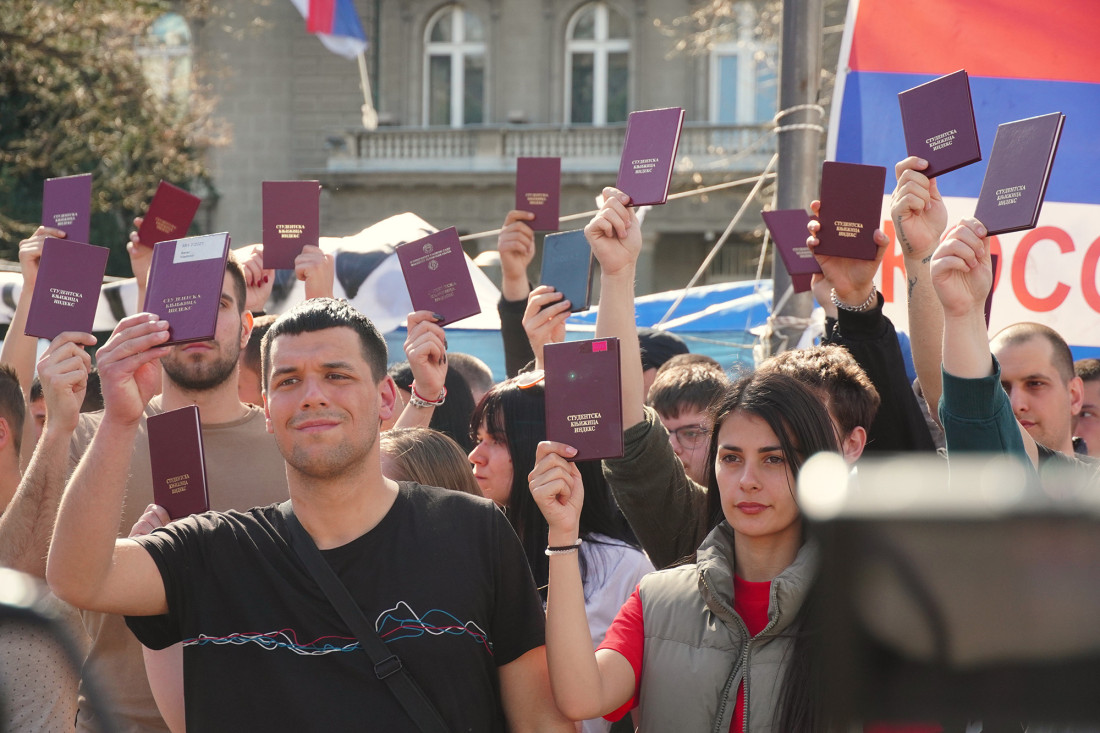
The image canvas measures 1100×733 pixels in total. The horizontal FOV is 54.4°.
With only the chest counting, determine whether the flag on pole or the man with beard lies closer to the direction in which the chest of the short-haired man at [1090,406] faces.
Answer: the man with beard

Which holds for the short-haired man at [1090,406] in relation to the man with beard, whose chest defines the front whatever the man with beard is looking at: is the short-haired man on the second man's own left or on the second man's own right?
on the second man's own left

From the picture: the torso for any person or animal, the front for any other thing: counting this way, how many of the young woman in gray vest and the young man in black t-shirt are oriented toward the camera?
2

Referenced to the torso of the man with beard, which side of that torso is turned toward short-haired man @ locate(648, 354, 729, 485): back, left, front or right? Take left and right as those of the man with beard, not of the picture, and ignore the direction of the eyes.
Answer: left

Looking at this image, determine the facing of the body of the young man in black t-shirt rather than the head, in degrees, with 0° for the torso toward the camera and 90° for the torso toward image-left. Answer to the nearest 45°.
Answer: approximately 0°

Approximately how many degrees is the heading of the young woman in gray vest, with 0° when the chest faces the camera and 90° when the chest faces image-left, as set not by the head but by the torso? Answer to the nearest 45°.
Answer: approximately 0°

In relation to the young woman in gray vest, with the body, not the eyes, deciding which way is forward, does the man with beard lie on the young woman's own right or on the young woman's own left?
on the young woman's own right

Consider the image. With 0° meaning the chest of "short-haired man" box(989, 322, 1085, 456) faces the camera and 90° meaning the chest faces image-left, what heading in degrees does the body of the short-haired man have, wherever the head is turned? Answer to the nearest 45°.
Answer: approximately 45°
